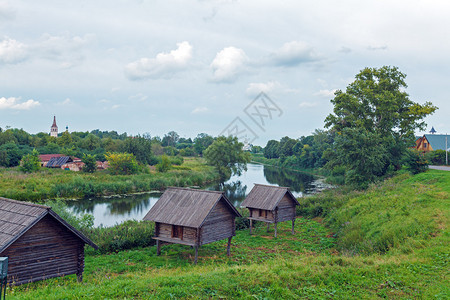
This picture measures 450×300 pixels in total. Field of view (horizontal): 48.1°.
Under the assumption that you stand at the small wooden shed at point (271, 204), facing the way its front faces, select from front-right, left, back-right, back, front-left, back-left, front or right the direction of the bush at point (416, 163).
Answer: back

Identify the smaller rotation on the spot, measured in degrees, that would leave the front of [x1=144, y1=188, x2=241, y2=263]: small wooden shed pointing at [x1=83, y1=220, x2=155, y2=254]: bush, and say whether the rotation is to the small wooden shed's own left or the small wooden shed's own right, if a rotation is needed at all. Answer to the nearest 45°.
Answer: approximately 90° to the small wooden shed's own right

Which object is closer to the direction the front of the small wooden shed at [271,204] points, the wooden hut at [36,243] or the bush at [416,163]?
the wooden hut

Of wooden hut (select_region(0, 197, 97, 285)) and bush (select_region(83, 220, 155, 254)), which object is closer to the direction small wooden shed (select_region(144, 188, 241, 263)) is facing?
the wooden hut

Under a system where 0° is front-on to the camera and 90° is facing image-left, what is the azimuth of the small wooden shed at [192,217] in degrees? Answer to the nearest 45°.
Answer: approximately 45°

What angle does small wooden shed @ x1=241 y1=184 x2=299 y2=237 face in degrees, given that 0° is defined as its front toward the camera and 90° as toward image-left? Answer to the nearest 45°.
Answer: approximately 45°

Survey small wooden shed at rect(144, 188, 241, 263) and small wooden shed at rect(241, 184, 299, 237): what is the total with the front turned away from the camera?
0

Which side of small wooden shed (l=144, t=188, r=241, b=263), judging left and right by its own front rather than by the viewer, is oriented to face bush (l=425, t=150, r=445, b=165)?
back

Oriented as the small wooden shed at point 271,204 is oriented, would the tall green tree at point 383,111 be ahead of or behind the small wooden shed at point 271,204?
behind
